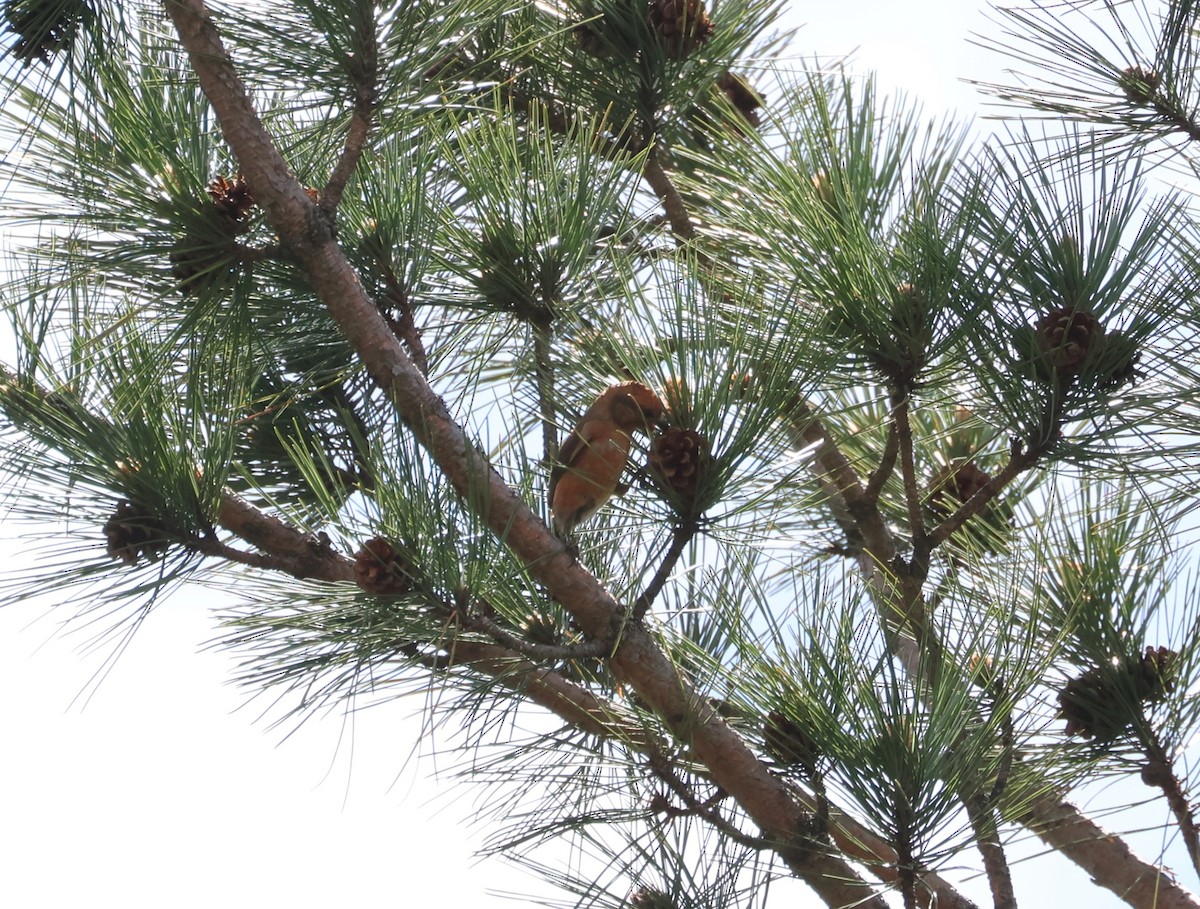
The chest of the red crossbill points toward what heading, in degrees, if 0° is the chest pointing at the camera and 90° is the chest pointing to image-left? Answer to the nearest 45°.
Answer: approximately 270°
